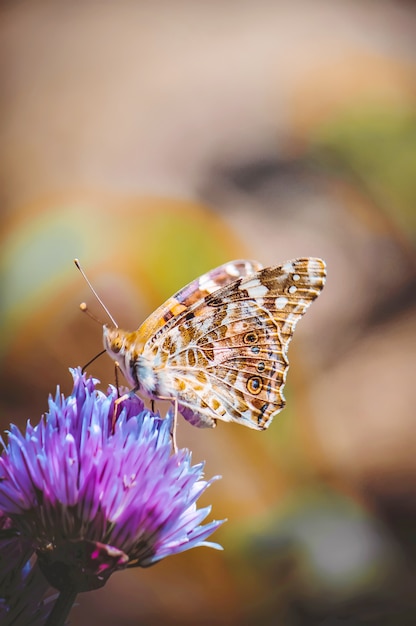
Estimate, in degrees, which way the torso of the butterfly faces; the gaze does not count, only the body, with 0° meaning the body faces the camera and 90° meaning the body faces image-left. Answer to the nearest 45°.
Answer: approximately 90°
